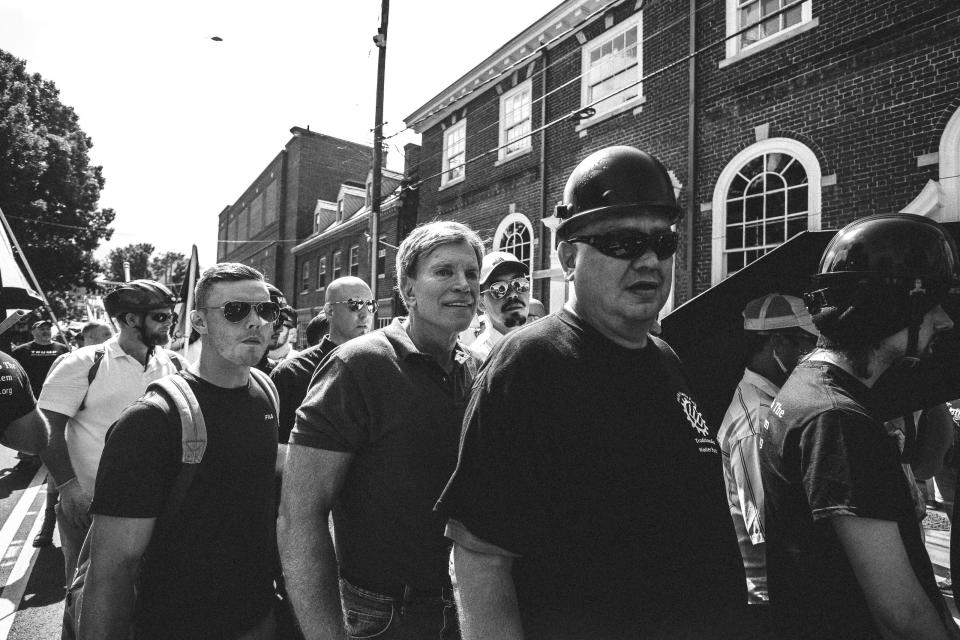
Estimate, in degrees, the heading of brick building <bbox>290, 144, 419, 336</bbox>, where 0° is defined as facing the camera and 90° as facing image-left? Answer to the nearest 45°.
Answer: approximately 45°

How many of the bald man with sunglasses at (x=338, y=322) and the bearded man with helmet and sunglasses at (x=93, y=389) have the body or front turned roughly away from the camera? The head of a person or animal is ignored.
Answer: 0

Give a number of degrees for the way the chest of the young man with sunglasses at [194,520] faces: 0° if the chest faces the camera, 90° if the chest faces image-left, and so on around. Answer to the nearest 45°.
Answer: approximately 315°

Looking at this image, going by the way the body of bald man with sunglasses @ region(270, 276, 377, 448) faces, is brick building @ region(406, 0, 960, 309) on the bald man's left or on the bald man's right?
on the bald man's left

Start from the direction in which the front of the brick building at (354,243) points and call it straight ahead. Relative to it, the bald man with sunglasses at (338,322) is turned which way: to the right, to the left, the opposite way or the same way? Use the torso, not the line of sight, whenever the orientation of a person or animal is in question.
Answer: to the left

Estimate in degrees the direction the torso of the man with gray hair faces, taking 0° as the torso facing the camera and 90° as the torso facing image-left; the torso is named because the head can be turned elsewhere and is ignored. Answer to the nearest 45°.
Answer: approximately 315°

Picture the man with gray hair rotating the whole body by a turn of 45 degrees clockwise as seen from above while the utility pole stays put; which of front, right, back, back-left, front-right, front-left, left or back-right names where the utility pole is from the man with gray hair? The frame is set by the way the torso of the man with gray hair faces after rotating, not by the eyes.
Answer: back

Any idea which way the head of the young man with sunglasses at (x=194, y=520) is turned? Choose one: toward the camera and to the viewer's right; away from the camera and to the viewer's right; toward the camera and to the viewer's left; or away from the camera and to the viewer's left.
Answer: toward the camera and to the viewer's right

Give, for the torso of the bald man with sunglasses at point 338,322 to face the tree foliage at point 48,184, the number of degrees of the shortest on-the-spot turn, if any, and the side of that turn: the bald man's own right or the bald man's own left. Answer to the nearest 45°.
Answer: approximately 180°

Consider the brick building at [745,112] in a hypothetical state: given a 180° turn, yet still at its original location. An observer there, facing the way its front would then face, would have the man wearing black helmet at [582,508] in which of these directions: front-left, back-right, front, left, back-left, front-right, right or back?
back-right

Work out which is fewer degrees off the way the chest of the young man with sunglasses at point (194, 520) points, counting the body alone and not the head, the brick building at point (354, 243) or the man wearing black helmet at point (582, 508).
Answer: the man wearing black helmet
